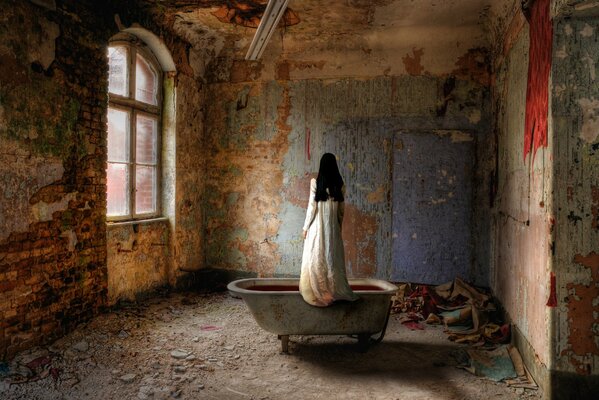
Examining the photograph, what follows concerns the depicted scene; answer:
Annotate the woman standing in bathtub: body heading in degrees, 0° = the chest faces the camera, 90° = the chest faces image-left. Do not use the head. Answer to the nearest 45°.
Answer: approximately 180°

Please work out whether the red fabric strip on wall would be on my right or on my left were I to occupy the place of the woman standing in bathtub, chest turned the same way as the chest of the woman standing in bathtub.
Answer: on my right
